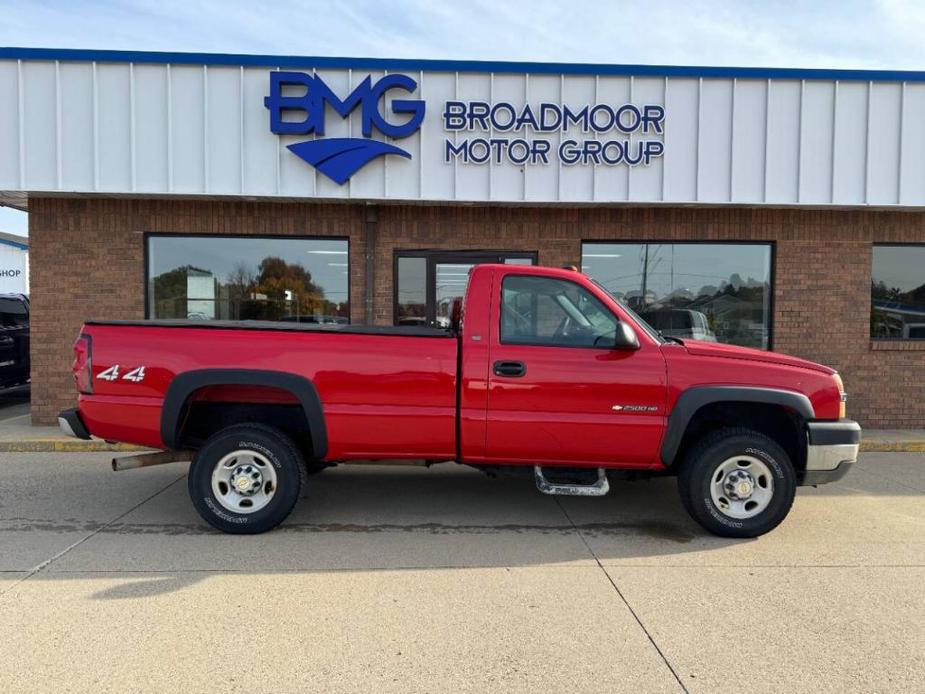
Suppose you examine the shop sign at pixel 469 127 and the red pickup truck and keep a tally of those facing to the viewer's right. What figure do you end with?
1

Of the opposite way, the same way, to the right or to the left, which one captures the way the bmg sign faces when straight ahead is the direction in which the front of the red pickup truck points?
to the right

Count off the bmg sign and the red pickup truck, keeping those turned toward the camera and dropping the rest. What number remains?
1

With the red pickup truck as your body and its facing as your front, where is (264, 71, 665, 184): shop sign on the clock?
The shop sign is roughly at 9 o'clock from the red pickup truck.

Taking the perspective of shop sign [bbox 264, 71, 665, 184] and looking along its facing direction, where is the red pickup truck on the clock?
The red pickup truck is roughly at 12 o'clock from the shop sign.

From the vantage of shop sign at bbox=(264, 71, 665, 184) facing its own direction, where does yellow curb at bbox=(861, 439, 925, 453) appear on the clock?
The yellow curb is roughly at 9 o'clock from the shop sign.

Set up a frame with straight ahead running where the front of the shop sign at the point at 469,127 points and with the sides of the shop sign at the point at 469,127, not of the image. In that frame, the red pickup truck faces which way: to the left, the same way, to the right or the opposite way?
to the left

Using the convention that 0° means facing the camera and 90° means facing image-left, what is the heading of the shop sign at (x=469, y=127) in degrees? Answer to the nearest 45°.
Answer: approximately 0°

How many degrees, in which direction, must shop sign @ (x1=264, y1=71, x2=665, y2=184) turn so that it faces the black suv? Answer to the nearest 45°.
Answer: approximately 135° to its right

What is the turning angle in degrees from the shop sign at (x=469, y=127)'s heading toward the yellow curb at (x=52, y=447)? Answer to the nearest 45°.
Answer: approximately 90° to its right

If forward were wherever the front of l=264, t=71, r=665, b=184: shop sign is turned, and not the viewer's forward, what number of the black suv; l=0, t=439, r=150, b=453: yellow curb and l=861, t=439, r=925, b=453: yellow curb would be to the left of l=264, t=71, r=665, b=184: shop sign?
1

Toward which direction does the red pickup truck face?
to the viewer's right
